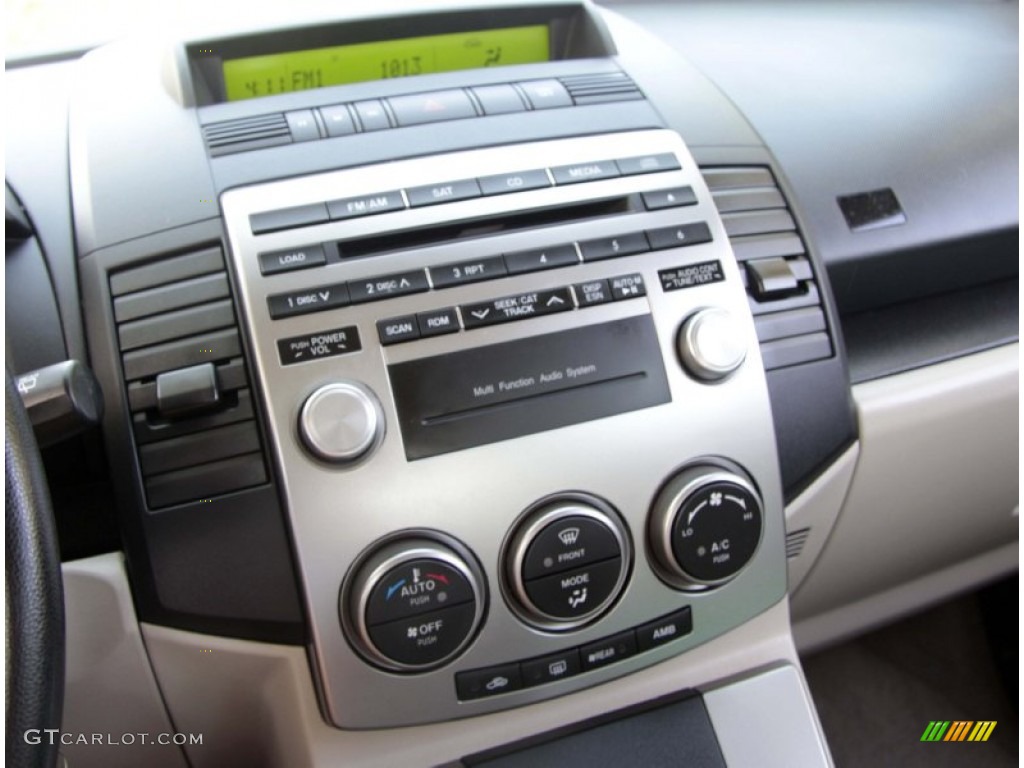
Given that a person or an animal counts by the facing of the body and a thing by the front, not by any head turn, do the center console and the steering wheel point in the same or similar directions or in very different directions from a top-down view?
same or similar directions

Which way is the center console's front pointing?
toward the camera

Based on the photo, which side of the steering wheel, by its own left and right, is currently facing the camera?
front

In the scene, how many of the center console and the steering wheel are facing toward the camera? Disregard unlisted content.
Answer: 2
